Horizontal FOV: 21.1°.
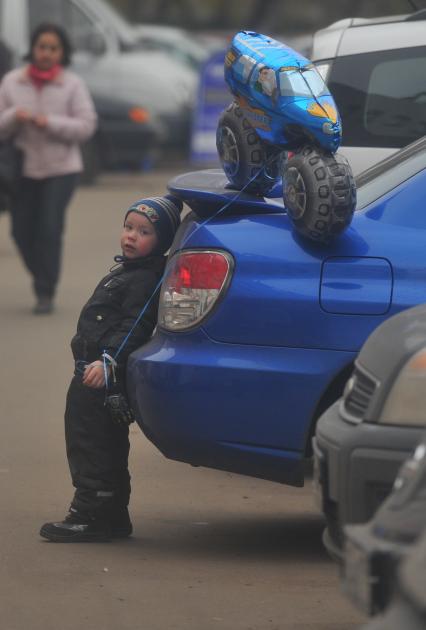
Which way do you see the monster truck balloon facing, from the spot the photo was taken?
facing the viewer and to the right of the viewer

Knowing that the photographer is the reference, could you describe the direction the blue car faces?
facing to the right of the viewer

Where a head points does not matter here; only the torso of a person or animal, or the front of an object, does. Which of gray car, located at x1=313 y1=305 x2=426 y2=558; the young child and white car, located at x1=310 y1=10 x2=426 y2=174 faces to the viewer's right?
the white car

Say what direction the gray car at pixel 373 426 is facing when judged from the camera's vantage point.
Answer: facing the viewer and to the left of the viewer

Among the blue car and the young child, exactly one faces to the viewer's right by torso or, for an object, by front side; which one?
the blue car

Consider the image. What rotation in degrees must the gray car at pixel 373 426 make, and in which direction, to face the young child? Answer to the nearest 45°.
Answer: approximately 90° to its right

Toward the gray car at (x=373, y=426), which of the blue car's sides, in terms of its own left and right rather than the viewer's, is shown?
right

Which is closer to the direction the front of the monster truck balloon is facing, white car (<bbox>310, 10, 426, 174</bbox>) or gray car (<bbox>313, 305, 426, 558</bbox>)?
the gray car

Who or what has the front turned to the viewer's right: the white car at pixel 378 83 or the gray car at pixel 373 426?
the white car

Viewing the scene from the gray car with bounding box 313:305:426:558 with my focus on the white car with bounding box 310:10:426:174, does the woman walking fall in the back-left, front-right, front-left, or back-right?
front-left
